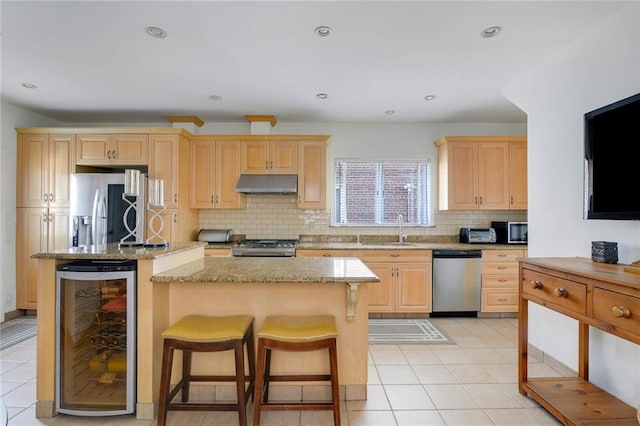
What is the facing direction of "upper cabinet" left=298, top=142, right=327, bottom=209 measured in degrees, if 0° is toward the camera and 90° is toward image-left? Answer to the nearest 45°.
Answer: approximately 0°

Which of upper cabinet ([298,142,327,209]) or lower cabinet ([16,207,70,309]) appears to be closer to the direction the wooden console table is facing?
the lower cabinet

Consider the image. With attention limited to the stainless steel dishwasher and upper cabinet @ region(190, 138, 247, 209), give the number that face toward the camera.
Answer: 2

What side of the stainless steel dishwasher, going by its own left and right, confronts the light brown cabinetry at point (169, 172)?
right

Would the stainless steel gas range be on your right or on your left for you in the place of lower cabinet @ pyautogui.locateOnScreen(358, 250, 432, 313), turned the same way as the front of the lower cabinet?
on your right

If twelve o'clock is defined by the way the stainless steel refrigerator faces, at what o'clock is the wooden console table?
The wooden console table is roughly at 11 o'clock from the stainless steel refrigerator.

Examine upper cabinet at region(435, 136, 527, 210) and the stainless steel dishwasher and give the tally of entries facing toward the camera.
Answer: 2

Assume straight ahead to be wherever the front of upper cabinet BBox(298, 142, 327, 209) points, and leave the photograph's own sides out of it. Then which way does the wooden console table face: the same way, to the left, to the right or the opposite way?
to the right

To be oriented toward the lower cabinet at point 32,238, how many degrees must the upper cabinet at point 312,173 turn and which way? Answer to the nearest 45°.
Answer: approximately 90° to its right

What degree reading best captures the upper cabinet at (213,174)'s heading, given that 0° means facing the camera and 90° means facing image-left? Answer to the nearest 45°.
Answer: approximately 0°
